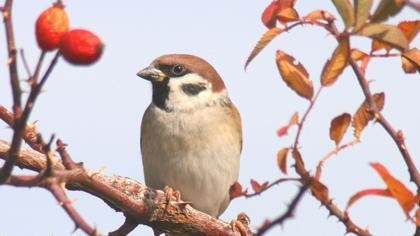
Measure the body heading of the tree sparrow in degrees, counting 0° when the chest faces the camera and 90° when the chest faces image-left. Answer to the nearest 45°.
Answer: approximately 45°

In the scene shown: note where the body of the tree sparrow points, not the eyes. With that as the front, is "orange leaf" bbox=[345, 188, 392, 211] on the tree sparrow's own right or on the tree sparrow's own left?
on the tree sparrow's own left

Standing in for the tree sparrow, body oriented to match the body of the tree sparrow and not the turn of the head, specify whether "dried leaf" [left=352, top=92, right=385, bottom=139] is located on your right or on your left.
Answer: on your left

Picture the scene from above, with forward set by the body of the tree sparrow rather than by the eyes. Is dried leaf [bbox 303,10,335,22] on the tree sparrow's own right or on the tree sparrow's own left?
on the tree sparrow's own left
